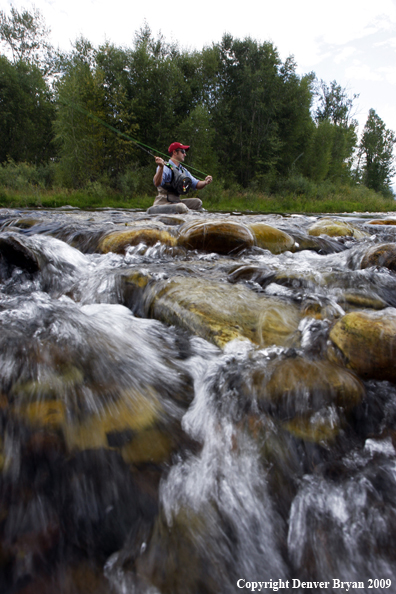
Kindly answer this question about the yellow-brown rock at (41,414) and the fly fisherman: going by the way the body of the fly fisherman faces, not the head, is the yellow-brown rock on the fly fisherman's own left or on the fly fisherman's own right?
on the fly fisherman's own right

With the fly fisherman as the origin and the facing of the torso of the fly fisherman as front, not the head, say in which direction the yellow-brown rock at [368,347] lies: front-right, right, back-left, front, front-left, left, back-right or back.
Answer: front-right

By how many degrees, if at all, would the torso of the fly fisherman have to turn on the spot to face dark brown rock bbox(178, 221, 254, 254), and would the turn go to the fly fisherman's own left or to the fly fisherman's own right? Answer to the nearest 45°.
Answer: approximately 45° to the fly fisherman's own right

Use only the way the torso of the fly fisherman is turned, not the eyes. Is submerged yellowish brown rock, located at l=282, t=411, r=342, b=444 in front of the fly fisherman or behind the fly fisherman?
in front

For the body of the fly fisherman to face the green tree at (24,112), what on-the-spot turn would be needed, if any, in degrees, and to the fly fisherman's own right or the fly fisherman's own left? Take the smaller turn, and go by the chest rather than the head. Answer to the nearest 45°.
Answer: approximately 180°

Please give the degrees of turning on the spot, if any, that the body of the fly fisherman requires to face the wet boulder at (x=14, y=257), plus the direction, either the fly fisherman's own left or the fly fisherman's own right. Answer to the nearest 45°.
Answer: approximately 45° to the fly fisherman's own right

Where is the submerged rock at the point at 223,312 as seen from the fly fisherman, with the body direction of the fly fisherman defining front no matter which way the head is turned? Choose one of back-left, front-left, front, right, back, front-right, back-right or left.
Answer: front-right

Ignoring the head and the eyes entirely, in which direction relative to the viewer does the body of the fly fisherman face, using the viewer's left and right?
facing the viewer and to the right of the viewer

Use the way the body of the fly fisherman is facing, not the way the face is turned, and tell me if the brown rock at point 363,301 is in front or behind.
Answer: in front

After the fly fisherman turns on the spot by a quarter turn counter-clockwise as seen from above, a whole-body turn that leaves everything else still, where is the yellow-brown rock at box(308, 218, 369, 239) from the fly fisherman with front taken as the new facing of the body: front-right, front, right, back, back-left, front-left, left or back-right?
right

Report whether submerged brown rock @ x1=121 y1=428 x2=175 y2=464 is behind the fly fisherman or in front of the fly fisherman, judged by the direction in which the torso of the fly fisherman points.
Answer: in front

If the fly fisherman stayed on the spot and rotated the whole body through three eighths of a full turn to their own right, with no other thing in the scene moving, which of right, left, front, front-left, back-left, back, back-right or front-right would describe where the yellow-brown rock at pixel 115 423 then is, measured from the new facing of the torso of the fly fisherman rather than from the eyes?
left

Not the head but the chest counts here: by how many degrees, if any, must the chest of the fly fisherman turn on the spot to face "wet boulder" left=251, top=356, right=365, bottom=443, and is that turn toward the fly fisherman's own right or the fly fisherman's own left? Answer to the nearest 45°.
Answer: approximately 45° to the fly fisherman's own right

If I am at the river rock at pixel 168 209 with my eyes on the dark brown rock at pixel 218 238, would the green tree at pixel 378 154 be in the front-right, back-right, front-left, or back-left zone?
back-left

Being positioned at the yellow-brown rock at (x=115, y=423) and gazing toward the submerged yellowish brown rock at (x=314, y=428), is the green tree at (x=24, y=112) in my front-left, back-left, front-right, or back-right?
back-left

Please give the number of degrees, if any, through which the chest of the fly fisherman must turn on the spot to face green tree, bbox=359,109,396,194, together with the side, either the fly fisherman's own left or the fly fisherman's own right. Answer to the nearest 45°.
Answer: approximately 90° to the fly fisherman's own left
